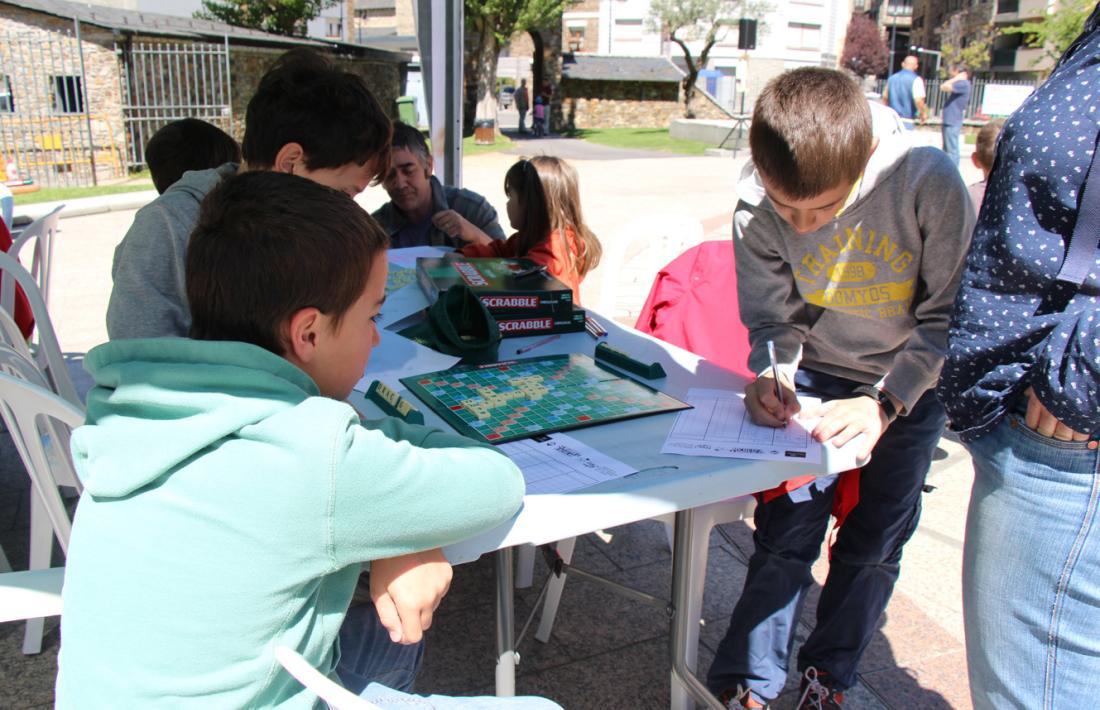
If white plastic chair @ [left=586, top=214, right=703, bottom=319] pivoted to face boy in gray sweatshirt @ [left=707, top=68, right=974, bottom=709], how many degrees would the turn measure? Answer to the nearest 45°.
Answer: approximately 45° to its left

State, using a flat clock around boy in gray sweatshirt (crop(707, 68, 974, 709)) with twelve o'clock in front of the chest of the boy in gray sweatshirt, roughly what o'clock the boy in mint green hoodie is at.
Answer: The boy in mint green hoodie is roughly at 1 o'clock from the boy in gray sweatshirt.

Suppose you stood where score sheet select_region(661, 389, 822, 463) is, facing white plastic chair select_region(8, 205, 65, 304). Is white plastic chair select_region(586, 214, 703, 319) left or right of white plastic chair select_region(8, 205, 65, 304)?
right

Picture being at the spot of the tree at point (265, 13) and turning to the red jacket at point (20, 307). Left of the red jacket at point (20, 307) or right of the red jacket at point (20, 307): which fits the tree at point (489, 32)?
left

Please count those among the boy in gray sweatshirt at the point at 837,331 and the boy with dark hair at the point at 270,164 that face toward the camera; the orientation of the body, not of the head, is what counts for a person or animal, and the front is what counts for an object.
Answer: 1

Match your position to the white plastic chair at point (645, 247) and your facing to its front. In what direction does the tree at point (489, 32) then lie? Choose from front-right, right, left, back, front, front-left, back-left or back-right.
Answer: back-right

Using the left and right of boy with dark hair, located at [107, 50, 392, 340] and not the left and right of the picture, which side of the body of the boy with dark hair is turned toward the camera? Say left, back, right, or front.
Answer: right

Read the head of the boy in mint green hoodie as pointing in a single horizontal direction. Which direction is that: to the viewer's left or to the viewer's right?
to the viewer's right

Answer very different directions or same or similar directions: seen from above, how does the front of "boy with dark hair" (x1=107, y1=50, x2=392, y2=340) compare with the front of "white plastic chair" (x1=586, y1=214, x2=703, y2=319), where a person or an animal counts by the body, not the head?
very different directions

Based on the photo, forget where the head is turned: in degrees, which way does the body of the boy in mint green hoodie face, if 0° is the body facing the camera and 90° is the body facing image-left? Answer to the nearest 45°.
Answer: approximately 225°

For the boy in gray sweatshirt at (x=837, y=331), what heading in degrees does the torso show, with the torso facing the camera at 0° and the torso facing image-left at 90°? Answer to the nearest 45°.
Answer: approximately 0°

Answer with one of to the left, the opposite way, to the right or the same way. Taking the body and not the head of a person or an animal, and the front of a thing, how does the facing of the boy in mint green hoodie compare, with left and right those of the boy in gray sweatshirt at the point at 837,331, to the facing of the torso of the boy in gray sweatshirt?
the opposite way

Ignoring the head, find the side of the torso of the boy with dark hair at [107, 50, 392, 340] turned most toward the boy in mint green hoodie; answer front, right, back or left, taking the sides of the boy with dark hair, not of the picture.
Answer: right

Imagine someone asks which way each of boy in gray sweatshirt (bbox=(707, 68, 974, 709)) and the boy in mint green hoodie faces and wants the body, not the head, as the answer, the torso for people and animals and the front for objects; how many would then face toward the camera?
1
